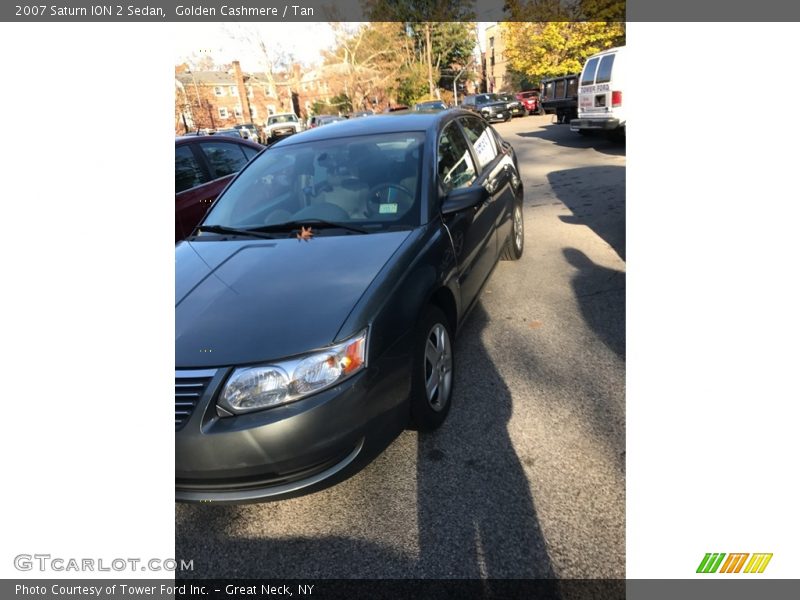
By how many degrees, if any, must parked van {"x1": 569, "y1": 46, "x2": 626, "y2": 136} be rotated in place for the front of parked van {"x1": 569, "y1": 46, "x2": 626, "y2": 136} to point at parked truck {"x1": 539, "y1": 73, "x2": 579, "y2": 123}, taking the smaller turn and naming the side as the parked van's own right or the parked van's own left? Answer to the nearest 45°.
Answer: approximately 45° to the parked van's own left

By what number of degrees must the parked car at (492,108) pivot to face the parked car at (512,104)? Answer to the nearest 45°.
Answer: approximately 90° to its left

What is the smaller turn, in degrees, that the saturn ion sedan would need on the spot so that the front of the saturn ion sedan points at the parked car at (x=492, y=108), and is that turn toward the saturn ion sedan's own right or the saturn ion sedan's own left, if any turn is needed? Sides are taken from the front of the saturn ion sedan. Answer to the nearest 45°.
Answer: approximately 135° to the saturn ion sedan's own right

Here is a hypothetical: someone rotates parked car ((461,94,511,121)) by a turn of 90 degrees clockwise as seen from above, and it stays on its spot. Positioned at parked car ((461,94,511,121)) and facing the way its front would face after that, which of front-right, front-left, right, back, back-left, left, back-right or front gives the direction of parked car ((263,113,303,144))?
front-right

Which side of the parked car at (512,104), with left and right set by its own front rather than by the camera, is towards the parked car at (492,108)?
right

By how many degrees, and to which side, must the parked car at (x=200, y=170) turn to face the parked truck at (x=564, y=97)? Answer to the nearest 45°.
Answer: approximately 180°

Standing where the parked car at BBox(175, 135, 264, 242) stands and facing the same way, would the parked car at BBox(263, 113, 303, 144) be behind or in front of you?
behind

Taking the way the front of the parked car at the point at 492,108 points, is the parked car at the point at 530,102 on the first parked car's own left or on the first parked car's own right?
on the first parked car's own left

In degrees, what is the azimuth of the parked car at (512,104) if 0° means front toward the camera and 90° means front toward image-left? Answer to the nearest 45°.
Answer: approximately 315°

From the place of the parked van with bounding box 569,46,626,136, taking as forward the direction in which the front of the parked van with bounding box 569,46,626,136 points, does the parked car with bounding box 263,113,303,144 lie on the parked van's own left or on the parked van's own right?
on the parked van's own left
